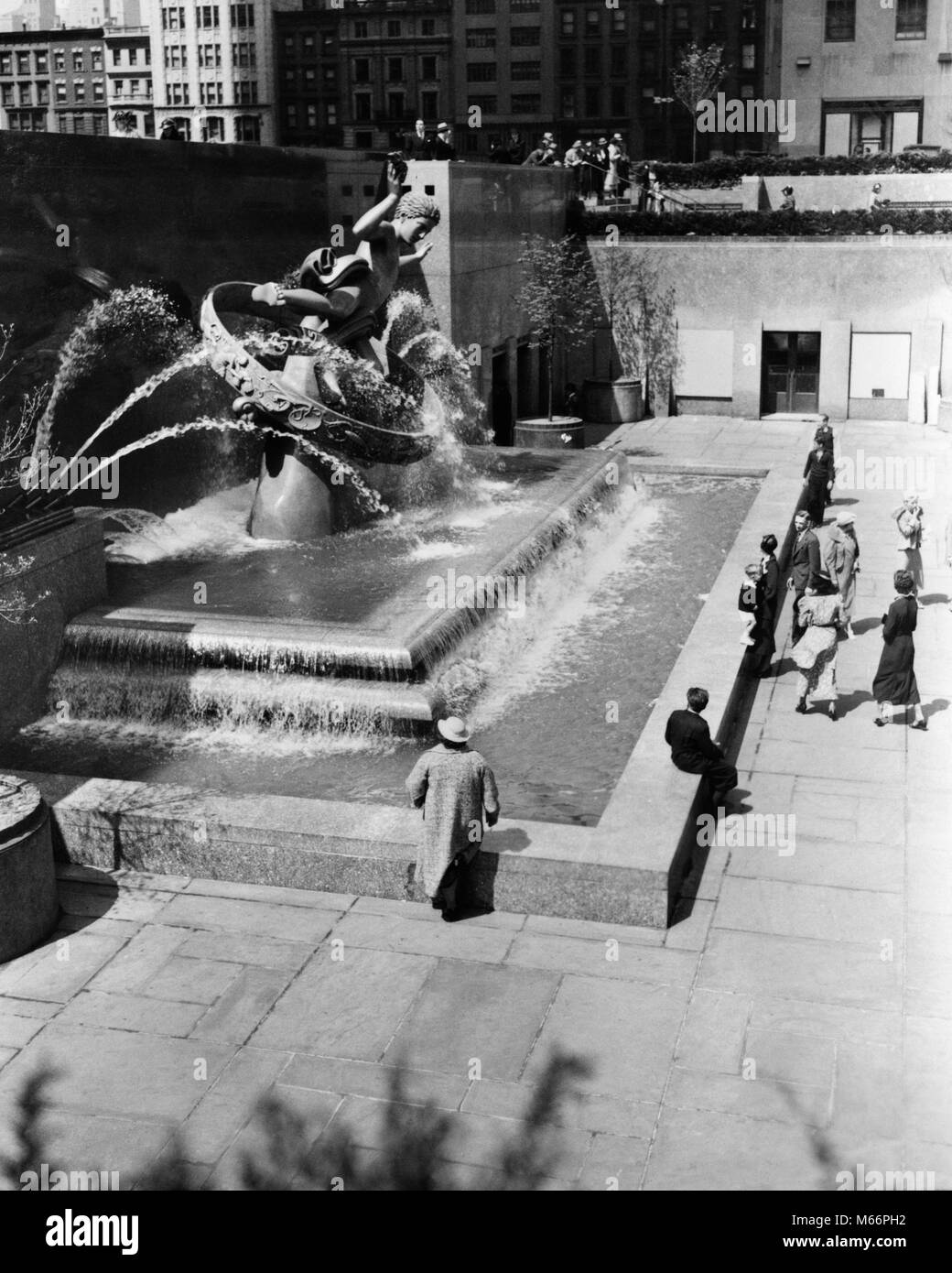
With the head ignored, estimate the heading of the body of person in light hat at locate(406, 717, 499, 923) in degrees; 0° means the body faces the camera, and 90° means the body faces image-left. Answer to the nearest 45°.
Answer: approximately 180°

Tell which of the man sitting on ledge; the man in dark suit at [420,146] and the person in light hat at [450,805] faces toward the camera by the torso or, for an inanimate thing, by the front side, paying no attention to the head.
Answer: the man in dark suit

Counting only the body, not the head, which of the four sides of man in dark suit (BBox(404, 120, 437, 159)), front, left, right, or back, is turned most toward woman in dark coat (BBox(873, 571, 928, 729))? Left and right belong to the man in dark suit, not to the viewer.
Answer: front

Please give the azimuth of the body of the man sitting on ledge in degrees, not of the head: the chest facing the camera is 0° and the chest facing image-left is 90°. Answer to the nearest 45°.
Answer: approximately 225°

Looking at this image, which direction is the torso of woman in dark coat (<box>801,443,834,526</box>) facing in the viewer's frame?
toward the camera

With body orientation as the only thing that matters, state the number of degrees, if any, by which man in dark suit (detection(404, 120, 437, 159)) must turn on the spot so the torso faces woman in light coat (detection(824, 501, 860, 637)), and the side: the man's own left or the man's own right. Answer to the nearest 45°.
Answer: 0° — they already face them

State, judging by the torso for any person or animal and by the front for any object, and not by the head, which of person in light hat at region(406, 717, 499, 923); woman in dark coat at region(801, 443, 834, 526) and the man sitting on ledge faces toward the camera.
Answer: the woman in dark coat

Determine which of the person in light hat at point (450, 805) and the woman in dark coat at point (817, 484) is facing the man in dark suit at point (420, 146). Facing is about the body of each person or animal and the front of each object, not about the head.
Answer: the person in light hat

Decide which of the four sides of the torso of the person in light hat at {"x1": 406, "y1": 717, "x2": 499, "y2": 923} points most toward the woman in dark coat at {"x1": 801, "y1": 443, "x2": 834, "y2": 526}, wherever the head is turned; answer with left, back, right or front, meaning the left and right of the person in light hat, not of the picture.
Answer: front

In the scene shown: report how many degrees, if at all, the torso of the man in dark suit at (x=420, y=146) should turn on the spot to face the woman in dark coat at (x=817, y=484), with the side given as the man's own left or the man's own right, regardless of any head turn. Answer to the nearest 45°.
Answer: approximately 45° to the man's own left

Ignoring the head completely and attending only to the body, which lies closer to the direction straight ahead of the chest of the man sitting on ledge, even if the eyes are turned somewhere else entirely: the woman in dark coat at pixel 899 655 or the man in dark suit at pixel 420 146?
the woman in dark coat

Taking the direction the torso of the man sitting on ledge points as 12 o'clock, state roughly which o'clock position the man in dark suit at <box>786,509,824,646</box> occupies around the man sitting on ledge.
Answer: The man in dark suit is roughly at 11 o'clock from the man sitting on ledge.

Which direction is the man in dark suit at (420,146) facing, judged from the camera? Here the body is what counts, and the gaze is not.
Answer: toward the camera

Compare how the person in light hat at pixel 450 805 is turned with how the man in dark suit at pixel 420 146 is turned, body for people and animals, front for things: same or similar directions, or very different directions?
very different directions

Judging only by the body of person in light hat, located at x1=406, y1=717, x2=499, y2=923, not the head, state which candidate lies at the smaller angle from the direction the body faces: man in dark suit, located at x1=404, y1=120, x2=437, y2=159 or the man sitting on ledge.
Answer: the man in dark suit

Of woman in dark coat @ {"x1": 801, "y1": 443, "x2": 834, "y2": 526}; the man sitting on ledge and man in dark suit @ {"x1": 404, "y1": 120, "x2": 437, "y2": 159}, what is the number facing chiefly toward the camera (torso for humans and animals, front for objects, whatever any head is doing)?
2

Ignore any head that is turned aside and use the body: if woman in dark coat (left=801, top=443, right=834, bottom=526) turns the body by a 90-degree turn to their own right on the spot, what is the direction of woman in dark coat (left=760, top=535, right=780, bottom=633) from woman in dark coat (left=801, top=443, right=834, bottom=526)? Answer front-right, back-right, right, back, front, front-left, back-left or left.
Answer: left
